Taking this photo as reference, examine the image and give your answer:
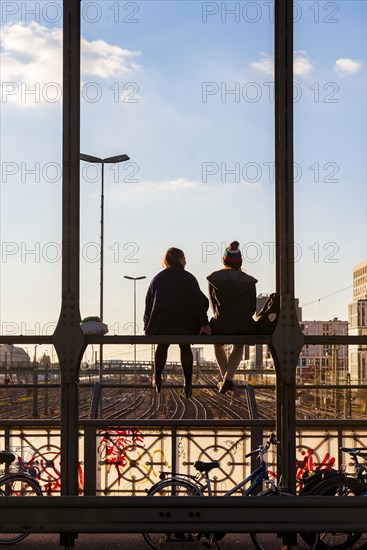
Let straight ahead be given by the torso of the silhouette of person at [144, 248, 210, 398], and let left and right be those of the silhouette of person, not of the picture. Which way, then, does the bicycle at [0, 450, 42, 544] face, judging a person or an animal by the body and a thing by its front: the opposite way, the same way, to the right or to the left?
to the left

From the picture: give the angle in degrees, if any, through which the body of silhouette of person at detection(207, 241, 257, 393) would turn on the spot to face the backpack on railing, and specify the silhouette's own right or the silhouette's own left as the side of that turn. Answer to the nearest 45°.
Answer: approximately 135° to the silhouette's own right

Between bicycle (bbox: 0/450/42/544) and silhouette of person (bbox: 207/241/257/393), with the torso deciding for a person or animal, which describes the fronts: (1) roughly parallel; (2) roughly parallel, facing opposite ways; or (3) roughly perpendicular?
roughly perpendicular

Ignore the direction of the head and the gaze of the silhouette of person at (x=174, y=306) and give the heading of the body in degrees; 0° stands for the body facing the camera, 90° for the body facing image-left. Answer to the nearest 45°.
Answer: approximately 180°

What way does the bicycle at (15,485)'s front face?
to the viewer's left

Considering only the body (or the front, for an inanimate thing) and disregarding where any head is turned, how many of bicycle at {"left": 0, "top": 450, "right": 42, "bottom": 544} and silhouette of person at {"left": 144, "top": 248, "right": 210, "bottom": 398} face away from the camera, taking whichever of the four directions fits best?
1

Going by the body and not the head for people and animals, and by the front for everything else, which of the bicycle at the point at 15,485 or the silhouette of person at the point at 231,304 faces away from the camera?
the silhouette of person

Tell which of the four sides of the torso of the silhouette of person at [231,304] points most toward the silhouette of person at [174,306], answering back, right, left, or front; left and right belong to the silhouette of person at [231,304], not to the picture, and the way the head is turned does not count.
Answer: left
